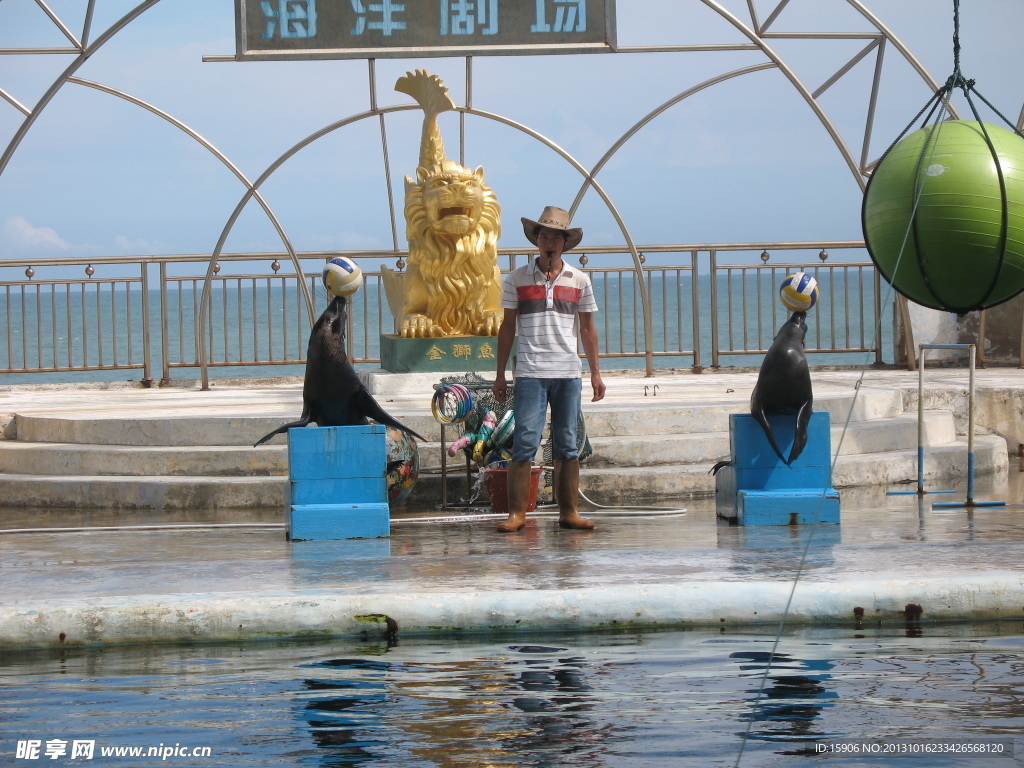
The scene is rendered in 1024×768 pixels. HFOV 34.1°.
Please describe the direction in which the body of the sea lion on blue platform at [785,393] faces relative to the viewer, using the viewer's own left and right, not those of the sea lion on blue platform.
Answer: facing the viewer and to the right of the viewer

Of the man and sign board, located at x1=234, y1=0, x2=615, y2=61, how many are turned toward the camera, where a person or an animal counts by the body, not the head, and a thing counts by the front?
2

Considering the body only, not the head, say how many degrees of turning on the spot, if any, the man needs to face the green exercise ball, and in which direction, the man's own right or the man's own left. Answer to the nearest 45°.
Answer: approximately 90° to the man's own left

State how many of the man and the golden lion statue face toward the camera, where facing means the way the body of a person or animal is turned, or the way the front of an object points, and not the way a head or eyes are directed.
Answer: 2

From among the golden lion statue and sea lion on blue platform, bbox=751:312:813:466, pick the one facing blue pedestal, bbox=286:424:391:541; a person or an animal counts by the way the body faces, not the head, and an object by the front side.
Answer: the golden lion statue

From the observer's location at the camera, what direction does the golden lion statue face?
facing the viewer

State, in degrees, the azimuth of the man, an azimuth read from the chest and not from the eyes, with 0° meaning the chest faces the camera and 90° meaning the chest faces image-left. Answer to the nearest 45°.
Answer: approximately 0°

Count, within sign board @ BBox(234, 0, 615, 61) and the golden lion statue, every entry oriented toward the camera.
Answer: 2

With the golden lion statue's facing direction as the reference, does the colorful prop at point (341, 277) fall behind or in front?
in front

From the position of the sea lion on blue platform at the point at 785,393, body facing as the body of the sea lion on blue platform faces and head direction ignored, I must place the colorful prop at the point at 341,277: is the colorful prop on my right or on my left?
on my right

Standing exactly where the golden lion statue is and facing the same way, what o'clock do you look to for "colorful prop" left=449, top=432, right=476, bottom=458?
The colorful prop is roughly at 12 o'clock from the golden lion statue.

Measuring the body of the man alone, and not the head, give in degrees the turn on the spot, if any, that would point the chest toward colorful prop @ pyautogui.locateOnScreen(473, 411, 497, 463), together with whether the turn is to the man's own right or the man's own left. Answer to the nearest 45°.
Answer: approximately 180°
